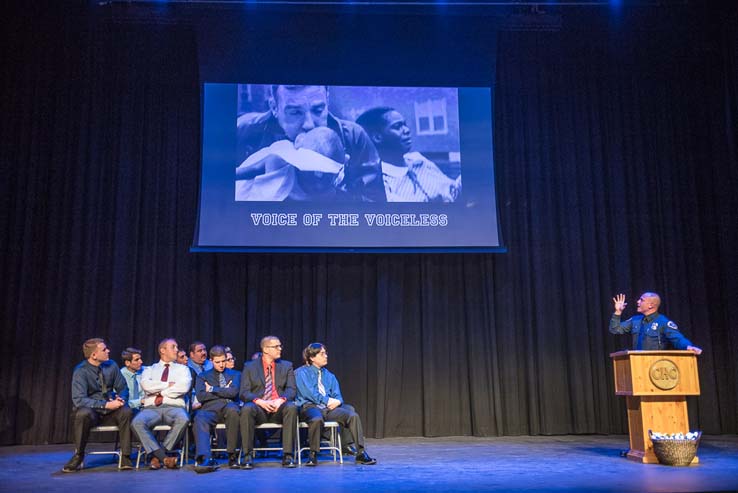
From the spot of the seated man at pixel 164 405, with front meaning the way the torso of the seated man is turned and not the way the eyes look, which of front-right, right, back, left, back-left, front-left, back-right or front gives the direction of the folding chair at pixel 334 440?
left

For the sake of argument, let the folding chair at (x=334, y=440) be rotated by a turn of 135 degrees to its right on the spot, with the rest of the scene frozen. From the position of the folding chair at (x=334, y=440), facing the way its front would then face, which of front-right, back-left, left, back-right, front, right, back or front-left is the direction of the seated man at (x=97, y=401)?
front-left

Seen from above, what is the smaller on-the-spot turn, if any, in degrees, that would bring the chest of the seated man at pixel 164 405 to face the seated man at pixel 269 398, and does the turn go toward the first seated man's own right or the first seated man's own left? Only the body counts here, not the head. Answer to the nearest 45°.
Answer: approximately 90° to the first seated man's own left

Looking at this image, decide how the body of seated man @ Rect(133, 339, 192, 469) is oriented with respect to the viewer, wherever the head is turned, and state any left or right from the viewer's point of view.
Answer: facing the viewer

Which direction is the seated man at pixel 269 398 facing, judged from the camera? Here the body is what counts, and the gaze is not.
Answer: toward the camera

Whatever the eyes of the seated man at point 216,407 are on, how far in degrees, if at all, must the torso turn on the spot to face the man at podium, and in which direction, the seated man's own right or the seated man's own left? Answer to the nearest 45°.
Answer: approximately 90° to the seated man's own left

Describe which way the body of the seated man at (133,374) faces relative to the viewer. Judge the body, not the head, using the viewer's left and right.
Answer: facing the viewer and to the right of the viewer

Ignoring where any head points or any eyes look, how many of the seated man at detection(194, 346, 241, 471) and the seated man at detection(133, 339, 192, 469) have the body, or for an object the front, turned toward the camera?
2

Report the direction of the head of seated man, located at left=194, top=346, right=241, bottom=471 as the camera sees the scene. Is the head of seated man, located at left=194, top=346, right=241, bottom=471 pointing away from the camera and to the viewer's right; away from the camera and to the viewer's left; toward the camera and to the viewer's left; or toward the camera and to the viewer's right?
toward the camera and to the viewer's right

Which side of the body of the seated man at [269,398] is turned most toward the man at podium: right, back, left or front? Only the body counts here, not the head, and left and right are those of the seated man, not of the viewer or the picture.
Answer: left
